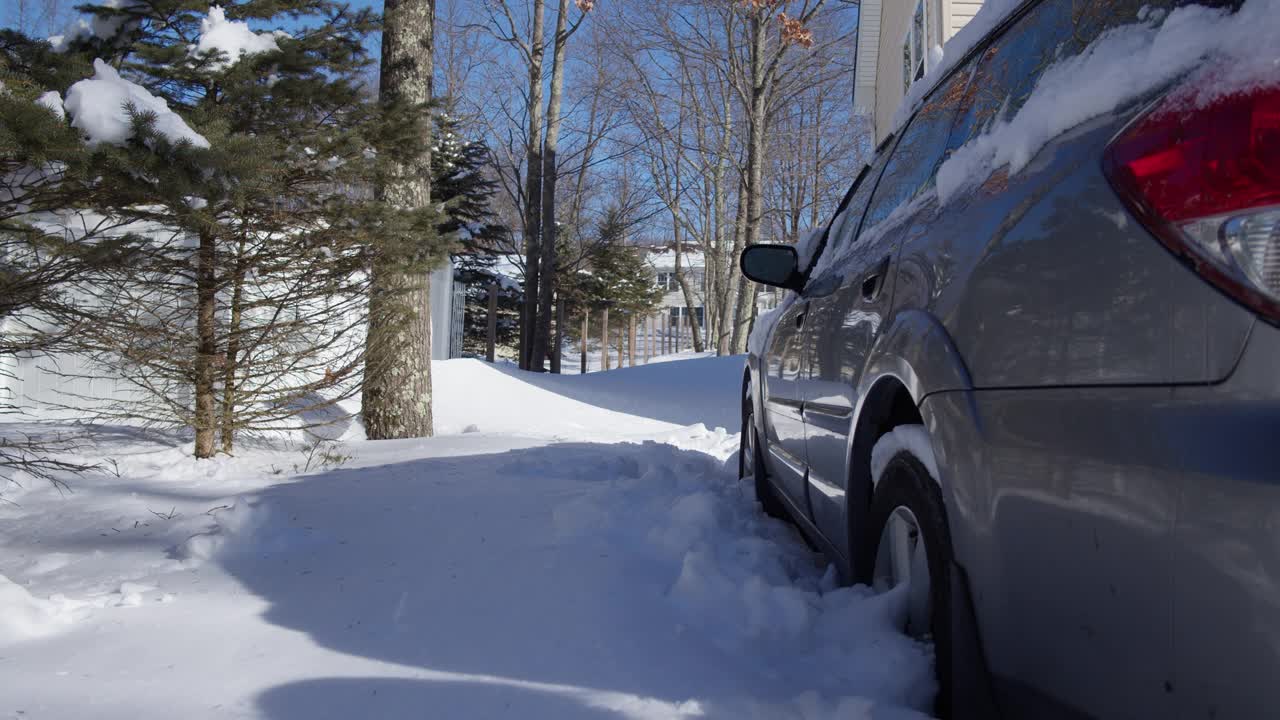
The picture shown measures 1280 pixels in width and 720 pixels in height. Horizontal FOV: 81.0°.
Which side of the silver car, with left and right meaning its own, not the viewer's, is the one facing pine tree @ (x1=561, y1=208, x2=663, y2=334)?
front

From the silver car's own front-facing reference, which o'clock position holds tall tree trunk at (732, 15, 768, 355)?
The tall tree trunk is roughly at 1 o'clock from the silver car.

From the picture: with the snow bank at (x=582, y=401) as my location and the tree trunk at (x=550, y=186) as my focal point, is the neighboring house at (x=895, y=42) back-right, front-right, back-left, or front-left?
front-right

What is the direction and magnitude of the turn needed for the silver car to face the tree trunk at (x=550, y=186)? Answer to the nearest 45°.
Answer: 0° — it already faces it

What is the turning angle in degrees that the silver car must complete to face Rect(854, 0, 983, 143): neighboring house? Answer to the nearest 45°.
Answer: approximately 45° to its right

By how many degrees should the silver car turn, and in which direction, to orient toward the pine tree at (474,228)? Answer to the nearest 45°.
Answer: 0° — it already faces it

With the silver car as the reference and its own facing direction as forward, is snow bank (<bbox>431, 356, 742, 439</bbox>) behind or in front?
in front

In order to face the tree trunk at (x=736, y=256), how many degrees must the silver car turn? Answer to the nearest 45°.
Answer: approximately 45° to its right

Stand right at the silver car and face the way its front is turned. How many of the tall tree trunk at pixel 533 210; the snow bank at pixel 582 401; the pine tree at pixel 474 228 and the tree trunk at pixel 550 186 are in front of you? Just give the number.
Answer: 4

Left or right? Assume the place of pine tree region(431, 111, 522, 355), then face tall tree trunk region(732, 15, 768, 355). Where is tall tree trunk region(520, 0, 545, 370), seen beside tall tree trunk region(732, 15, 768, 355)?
right

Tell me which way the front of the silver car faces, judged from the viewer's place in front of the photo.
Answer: facing away from the viewer and to the left of the viewer
